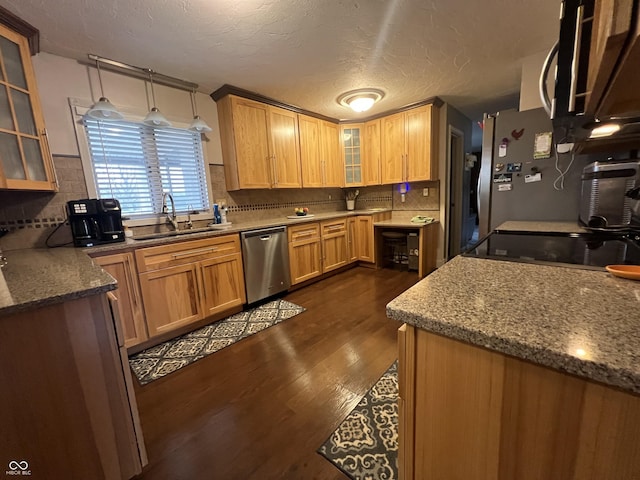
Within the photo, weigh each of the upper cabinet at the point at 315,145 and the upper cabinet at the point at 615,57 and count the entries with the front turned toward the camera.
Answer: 1

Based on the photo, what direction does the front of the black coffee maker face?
toward the camera

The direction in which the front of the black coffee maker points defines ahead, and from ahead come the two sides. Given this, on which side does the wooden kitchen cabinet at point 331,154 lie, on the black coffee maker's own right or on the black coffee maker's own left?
on the black coffee maker's own left

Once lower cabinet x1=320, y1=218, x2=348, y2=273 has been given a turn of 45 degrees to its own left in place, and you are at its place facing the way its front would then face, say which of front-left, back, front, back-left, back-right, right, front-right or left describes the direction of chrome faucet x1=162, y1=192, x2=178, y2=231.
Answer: back-right

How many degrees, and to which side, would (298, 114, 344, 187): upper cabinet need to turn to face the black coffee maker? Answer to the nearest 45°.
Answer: approximately 90° to its right

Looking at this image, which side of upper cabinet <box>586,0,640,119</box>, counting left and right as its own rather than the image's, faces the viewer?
left

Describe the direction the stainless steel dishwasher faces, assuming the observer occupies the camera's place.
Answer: facing the viewer and to the right of the viewer

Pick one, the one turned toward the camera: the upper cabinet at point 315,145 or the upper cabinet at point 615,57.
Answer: the upper cabinet at point 315,145

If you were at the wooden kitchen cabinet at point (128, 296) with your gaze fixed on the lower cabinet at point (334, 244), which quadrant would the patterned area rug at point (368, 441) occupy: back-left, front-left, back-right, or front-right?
front-right

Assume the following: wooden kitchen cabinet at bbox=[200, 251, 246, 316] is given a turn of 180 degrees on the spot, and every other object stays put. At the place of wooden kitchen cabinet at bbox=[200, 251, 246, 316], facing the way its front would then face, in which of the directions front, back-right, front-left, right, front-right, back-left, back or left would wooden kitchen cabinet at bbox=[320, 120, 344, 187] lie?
right

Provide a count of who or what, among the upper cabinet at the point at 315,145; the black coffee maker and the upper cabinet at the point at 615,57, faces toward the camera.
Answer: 2

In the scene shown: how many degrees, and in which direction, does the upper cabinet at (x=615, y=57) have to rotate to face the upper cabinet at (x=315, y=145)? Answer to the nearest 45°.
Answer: approximately 45° to its right

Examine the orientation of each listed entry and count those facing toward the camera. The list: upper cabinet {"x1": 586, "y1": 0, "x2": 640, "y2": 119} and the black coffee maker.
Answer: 1

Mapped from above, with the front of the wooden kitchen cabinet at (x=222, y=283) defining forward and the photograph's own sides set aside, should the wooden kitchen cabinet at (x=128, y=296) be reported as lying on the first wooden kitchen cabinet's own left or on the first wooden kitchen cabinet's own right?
on the first wooden kitchen cabinet's own right

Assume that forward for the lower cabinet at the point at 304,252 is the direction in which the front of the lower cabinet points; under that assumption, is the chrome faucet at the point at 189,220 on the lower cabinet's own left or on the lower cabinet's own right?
on the lower cabinet's own right

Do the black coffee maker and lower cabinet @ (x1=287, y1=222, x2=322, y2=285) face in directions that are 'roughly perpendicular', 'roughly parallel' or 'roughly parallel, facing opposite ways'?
roughly parallel
